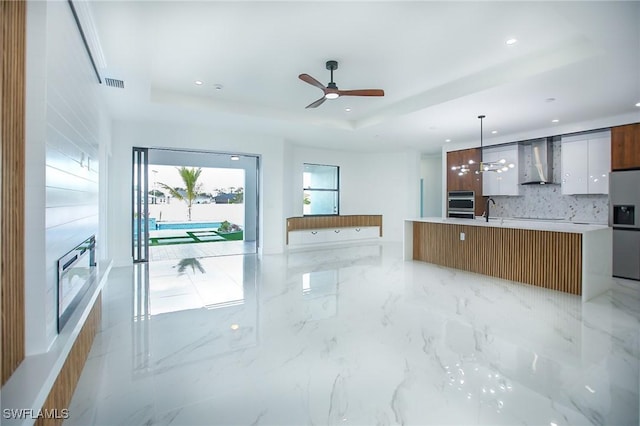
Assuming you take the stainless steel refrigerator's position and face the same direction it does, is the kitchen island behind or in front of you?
in front

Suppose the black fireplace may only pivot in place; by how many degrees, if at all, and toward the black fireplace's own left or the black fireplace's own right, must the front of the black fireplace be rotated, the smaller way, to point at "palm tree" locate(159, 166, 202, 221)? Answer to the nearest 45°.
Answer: approximately 90° to the black fireplace's own left

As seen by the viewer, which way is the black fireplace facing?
to the viewer's right

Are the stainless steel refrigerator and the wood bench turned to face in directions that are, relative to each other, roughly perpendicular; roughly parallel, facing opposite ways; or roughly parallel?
roughly perpendicular

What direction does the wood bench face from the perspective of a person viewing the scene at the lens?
facing the viewer and to the right of the viewer

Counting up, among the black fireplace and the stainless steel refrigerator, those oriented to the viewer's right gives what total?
1

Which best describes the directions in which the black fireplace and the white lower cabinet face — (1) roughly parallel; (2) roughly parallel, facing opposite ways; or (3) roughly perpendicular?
roughly perpendicular
